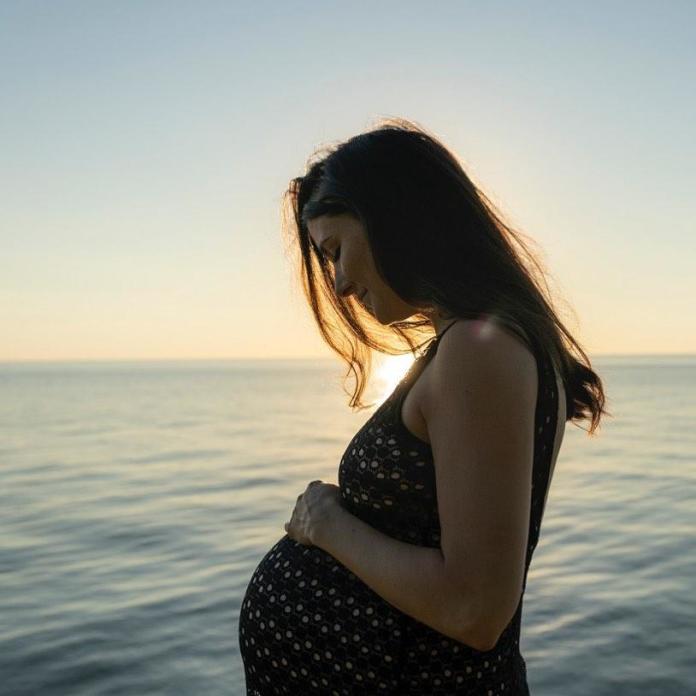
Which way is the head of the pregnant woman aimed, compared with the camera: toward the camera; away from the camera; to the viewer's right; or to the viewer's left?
to the viewer's left

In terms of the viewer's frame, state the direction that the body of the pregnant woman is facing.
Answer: to the viewer's left
